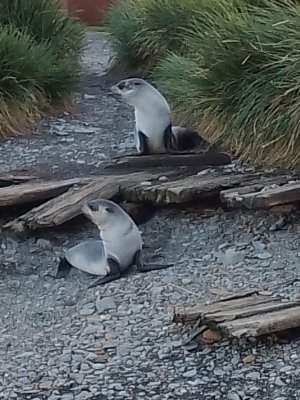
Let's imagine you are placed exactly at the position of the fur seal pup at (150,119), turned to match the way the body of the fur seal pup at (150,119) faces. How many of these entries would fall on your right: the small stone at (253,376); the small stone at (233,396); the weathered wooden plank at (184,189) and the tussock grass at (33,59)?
1

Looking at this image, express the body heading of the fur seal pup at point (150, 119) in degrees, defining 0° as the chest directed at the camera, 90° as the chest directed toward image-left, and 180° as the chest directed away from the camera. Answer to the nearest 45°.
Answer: approximately 45°

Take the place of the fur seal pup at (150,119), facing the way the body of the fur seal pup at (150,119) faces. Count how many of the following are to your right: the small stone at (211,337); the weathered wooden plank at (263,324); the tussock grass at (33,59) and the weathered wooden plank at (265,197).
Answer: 1

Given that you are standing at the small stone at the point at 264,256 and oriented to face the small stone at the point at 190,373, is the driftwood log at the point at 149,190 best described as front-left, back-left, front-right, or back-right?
back-right

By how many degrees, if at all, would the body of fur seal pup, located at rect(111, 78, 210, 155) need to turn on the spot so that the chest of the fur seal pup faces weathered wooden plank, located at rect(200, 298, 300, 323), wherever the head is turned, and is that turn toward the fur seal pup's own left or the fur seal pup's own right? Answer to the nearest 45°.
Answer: approximately 45° to the fur seal pup's own left

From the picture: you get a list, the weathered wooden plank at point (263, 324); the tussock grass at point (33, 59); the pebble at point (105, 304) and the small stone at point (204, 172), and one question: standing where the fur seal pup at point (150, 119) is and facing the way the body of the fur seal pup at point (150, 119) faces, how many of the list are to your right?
1

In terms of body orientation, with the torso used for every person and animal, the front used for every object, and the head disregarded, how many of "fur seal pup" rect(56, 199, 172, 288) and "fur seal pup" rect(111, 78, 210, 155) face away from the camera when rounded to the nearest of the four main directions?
0

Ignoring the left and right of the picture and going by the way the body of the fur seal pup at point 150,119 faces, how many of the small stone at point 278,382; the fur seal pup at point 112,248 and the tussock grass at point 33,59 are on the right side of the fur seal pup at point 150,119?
1

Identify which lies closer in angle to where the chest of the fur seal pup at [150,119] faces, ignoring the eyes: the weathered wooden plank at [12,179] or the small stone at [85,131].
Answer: the weathered wooden plank

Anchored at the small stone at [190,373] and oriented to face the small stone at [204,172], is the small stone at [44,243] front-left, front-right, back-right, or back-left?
front-left

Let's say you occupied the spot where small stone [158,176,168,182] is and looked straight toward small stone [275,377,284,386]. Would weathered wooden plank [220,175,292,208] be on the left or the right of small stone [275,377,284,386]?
left

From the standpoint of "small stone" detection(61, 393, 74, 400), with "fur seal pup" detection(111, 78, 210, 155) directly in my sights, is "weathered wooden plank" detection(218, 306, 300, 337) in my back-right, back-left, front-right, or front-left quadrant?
front-right
